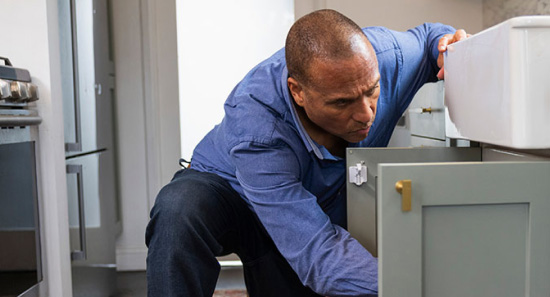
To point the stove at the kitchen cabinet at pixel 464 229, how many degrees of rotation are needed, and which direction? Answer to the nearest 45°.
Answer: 0° — it already faces it

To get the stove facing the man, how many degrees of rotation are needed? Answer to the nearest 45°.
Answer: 0° — it already faces them

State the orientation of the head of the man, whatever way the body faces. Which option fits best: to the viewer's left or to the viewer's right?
to the viewer's right

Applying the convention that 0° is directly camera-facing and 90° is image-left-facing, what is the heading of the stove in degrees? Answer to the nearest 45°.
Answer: approximately 315°

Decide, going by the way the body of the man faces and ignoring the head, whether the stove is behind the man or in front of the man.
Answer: behind
